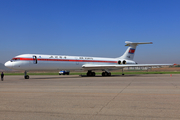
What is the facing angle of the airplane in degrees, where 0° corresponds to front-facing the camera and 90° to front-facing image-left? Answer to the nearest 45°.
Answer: approximately 45°
